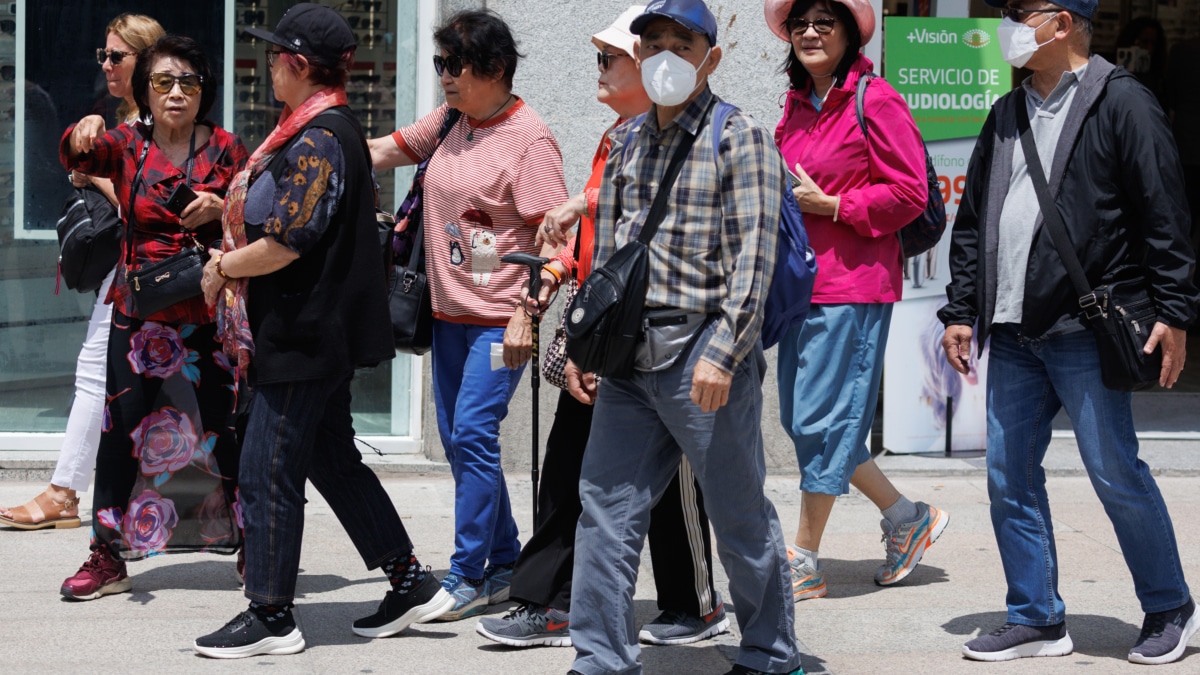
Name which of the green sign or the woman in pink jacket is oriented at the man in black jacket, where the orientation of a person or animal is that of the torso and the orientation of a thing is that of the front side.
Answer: the green sign

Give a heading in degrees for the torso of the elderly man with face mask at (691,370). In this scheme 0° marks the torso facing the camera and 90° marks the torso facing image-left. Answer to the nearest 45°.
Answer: approximately 45°

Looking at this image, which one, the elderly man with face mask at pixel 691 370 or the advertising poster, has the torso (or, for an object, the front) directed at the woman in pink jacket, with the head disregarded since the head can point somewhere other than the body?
the advertising poster

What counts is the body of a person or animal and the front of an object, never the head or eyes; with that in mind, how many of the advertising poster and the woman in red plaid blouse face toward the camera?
2

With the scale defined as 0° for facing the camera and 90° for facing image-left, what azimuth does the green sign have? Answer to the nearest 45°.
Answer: approximately 0°

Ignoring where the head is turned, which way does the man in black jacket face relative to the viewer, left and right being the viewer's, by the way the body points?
facing the viewer and to the left of the viewer

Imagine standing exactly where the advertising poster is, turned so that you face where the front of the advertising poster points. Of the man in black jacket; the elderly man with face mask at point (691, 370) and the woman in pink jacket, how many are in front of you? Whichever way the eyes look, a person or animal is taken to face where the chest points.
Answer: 3

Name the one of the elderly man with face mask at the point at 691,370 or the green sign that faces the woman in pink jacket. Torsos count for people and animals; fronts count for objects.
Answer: the green sign

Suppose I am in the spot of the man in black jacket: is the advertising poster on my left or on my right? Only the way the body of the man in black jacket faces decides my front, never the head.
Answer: on my right

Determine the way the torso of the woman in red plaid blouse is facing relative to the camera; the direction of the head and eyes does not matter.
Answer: toward the camera

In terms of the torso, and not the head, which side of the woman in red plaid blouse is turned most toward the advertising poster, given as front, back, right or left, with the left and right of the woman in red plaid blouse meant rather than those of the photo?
left

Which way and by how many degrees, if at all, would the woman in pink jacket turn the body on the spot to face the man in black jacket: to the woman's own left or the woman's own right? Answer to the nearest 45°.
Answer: approximately 90° to the woman's own left
